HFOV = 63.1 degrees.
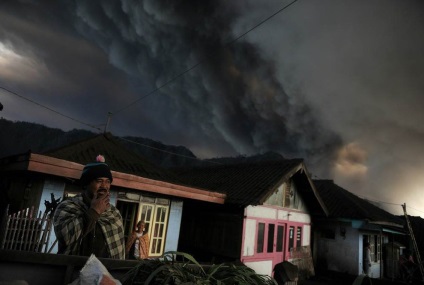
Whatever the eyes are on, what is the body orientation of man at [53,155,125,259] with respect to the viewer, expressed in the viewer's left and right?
facing the viewer and to the right of the viewer

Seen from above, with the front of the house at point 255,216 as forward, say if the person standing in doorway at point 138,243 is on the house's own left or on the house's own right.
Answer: on the house's own right

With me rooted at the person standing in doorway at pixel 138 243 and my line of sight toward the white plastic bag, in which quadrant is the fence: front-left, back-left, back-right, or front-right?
front-right

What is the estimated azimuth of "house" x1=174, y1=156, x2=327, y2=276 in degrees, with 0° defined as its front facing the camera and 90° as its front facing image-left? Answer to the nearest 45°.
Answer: approximately 315°

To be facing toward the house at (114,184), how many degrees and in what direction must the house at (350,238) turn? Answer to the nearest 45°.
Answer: approximately 90° to its right

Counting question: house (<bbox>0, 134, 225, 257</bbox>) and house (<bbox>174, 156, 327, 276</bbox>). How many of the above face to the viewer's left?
0

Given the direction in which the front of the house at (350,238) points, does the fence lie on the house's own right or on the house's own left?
on the house's own right

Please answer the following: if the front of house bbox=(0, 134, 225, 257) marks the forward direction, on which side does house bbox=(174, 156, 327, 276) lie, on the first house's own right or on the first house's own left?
on the first house's own left

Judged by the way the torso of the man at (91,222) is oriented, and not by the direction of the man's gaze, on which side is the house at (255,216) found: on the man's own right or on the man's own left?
on the man's own left

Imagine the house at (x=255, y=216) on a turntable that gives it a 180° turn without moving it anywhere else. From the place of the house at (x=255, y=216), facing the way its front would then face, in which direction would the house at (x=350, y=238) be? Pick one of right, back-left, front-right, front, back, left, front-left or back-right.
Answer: right

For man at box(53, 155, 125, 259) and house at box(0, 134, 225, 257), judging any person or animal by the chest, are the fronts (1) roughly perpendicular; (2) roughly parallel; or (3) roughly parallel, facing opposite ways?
roughly parallel

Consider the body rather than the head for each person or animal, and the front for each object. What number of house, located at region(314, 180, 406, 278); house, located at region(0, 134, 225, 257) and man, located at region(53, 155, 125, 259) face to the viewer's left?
0

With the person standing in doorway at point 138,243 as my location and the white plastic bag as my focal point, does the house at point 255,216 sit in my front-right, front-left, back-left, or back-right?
back-left
